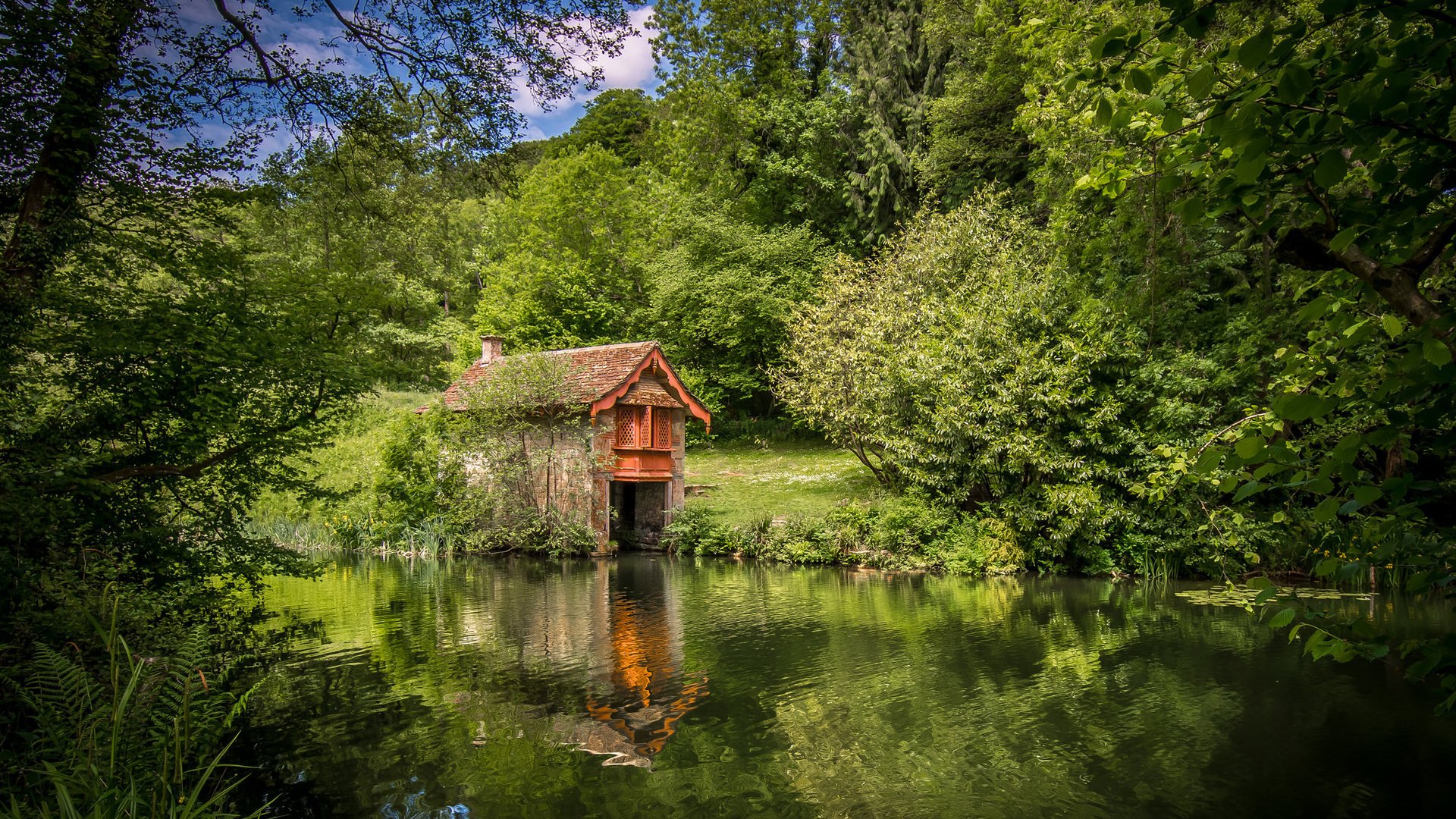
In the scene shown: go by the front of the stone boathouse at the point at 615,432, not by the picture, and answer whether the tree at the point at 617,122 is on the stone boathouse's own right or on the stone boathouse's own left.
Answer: on the stone boathouse's own left

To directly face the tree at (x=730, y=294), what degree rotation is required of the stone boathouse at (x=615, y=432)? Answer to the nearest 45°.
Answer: approximately 90° to its left

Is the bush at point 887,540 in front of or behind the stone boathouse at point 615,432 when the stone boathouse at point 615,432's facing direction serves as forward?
in front

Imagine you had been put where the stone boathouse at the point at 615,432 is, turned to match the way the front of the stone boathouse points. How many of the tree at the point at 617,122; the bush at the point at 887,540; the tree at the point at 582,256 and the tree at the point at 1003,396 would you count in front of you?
2

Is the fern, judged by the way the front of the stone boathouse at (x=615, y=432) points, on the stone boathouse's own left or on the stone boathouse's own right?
on the stone boathouse's own right

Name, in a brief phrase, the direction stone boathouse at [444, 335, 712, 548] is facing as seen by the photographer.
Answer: facing the viewer and to the right of the viewer

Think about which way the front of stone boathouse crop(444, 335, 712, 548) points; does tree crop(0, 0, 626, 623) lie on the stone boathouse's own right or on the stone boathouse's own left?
on the stone boathouse's own right

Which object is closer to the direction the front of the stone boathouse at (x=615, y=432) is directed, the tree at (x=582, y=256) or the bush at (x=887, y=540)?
the bush

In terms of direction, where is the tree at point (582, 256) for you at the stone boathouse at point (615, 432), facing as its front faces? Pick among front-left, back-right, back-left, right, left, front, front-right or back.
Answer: back-left

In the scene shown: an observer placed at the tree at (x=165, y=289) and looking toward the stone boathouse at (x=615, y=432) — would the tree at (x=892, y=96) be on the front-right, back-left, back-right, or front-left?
front-right

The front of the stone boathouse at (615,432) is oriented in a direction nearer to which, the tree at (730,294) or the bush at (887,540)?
the bush

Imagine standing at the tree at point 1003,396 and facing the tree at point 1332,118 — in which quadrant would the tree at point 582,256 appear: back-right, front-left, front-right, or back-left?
back-right
